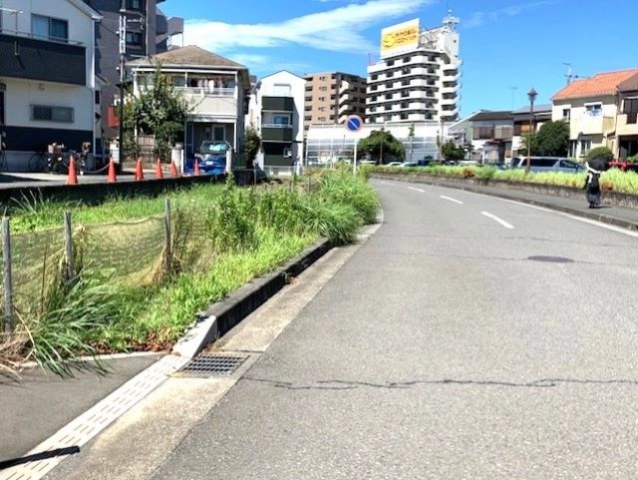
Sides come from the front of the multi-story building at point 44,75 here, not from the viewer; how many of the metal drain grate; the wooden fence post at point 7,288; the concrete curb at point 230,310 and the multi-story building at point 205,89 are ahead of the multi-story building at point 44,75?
3

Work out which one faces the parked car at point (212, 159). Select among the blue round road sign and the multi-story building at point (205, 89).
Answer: the multi-story building

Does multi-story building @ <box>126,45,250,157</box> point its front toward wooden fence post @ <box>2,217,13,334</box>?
yes

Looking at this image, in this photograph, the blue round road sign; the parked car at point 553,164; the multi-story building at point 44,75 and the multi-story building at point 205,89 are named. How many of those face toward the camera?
3

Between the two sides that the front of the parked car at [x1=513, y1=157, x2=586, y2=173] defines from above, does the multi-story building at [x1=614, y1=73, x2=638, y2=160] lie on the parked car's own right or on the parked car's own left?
on the parked car's own left

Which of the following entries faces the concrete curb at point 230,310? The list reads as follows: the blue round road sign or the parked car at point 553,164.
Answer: the blue round road sign

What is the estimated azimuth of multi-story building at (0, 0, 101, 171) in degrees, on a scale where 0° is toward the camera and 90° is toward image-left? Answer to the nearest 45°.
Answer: approximately 0°

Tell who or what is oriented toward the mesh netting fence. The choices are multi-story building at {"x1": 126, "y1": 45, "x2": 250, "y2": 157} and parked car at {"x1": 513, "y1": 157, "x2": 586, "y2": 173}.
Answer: the multi-story building

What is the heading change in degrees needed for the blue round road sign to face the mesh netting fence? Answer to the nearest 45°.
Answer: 0° — it already faces it

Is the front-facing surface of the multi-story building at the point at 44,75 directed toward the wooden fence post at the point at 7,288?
yes

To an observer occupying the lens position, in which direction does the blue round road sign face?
facing the viewer

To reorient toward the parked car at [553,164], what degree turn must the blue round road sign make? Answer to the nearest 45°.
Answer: approximately 135° to its left
